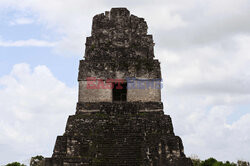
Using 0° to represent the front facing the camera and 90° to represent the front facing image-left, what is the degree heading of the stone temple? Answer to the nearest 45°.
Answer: approximately 0°
